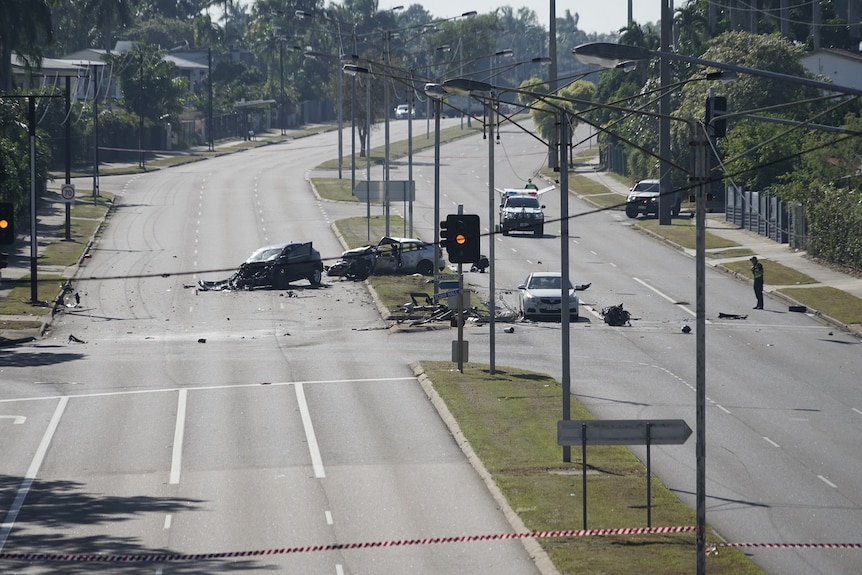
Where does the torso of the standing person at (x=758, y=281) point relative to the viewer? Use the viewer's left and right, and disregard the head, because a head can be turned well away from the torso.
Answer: facing to the left of the viewer

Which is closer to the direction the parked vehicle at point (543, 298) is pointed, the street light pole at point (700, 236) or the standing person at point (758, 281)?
the street light pole

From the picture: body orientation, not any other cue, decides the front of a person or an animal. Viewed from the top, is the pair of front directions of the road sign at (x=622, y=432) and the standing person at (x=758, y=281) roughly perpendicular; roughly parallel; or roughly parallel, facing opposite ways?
roughly perpendicular

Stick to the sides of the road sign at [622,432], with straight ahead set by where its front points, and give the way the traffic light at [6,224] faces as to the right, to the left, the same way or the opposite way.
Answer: the opposite way

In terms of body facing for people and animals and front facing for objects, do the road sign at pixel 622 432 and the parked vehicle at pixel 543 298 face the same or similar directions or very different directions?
very different directions

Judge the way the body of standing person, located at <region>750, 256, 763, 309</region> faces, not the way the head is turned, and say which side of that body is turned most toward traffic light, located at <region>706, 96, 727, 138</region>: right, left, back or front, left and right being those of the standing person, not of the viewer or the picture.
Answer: left

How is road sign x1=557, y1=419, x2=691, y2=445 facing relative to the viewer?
away from the camera

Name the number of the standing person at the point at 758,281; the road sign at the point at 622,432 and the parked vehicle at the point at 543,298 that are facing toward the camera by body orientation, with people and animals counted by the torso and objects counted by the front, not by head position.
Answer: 1

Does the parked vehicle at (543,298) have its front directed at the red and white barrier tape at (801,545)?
yes

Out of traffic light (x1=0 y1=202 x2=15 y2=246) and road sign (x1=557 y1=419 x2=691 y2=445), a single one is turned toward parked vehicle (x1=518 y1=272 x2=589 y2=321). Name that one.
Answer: the road sign

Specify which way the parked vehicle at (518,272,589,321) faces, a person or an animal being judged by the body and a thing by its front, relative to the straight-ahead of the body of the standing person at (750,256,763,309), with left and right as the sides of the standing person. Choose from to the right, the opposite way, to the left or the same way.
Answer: to the left

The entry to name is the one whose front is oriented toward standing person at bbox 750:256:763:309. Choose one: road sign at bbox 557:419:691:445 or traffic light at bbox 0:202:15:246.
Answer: the road sign

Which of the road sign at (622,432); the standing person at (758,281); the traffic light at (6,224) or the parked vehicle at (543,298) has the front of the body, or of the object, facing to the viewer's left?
the standing person
